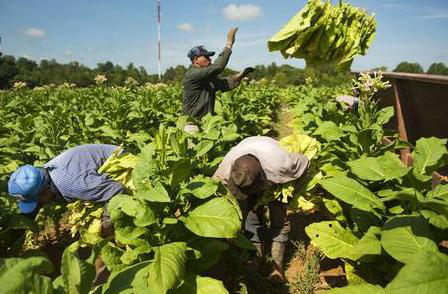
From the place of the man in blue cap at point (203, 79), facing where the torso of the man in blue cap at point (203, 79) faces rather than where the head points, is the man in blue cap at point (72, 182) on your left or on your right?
on your right

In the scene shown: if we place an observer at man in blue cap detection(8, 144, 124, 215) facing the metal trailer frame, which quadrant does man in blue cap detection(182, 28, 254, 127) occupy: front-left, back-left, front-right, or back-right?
front-left

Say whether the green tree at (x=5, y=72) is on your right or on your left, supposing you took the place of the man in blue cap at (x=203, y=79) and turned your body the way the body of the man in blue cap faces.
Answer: on your left

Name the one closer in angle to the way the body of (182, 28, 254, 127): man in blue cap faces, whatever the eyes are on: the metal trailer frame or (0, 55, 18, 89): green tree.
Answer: the metal trailer frame

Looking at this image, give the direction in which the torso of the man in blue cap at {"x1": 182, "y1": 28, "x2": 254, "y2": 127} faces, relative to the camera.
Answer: to the viewer's right

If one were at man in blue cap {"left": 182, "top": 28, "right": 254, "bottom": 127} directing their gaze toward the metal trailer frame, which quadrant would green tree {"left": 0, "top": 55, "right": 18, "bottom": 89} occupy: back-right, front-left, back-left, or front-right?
back-left

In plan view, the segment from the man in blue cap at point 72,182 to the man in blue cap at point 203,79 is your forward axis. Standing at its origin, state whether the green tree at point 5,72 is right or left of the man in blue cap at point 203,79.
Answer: left

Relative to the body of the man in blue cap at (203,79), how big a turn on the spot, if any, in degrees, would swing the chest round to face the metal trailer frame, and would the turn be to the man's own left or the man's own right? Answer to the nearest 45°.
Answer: approximately 45° to the man's own right
